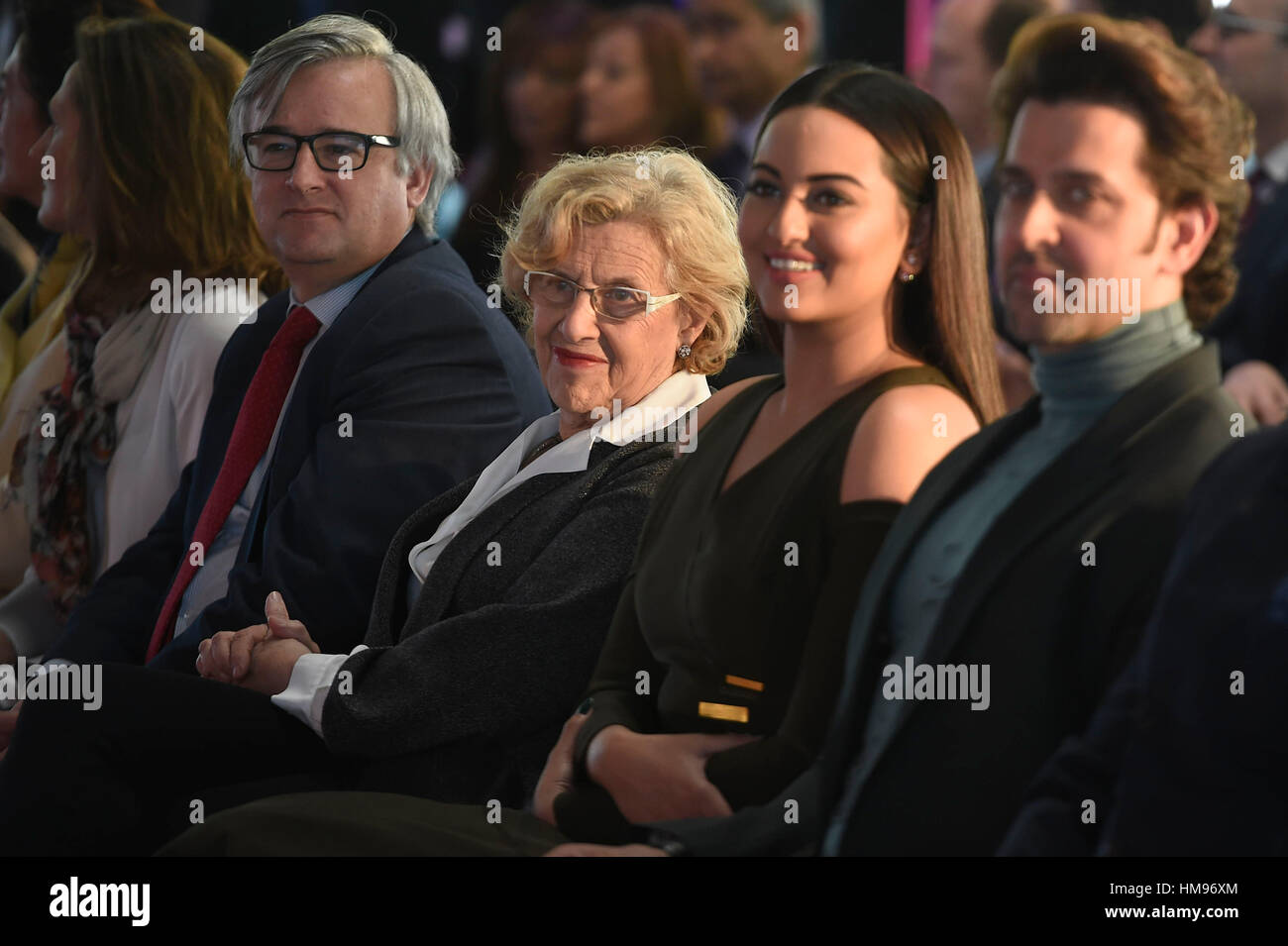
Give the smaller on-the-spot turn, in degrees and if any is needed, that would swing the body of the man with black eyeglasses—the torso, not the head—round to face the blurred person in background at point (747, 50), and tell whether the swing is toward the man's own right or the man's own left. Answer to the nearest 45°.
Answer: approximately 180°

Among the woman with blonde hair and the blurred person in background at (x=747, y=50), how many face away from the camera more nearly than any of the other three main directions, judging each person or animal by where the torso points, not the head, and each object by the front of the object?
0

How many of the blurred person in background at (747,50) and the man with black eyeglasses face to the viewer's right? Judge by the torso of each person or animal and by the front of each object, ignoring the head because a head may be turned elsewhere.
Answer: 0

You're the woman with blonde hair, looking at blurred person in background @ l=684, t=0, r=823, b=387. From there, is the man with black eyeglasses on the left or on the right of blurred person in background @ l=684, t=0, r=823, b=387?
left

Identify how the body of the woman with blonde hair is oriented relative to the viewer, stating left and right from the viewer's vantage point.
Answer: facing the viewer and to the left of the viewer

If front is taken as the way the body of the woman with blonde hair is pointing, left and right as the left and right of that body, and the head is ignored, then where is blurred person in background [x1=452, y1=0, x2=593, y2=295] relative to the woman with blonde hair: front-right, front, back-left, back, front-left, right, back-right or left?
back-right

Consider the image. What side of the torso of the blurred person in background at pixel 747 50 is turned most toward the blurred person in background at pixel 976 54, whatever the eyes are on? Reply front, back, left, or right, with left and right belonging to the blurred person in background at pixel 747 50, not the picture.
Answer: left

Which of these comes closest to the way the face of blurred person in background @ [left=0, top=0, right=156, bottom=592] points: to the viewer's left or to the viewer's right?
to the viewer's left
